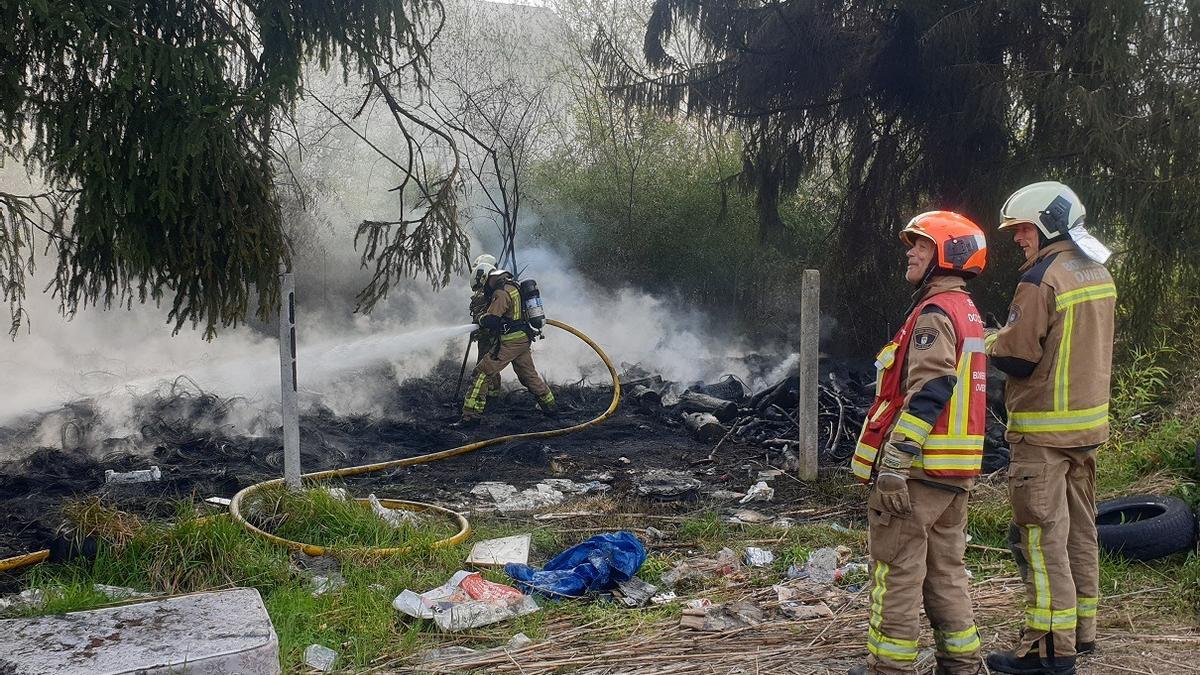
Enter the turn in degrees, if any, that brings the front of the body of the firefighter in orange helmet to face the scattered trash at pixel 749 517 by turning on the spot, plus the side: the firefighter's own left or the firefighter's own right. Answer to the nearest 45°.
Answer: approximately 45° to the firefighter's own right

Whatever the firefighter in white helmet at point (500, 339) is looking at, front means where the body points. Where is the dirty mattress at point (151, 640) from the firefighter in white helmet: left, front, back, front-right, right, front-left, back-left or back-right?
left

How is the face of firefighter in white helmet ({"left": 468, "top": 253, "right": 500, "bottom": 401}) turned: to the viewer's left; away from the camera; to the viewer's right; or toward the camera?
to the viewer's left

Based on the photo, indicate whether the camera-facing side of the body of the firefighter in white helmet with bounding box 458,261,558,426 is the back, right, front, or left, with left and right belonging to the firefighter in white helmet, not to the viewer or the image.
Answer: left

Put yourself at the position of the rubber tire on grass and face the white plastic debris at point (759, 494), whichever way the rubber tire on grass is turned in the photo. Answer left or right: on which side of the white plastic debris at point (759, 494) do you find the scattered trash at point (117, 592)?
left

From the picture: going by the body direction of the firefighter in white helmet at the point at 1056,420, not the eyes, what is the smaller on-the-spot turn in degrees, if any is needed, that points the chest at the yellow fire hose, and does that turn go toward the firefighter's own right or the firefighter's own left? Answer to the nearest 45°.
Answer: approximately 45° to the firefighter's own left

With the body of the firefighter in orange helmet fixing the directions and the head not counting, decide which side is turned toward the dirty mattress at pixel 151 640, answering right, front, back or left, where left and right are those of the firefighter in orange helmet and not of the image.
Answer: front

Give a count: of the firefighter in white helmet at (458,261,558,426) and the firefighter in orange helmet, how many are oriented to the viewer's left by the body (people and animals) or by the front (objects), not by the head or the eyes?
2

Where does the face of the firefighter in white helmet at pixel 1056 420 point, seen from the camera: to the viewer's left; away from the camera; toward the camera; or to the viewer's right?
to the viewer's left

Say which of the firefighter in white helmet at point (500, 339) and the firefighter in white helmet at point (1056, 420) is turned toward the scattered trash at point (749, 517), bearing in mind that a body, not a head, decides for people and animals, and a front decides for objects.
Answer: the firefighter in white helmet at point (1056, 420)

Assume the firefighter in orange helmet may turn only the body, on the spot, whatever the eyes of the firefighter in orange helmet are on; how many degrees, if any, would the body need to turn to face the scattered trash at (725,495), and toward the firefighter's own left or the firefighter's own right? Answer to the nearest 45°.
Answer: approximately 45° to the firefighter's own right

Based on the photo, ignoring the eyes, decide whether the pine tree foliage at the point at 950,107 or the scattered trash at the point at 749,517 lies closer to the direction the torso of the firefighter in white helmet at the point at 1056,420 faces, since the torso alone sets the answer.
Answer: the scattered trash

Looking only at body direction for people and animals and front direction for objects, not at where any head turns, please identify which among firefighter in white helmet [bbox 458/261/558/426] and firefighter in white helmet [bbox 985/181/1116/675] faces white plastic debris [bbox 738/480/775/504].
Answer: firefighter in white helmet [bbox 985/181/1116/675]

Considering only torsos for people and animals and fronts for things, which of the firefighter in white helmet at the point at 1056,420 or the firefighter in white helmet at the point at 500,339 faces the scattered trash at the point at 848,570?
the firefighter in white helmet at the point at 1056,420

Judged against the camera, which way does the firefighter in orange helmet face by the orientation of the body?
to the viewer's left
